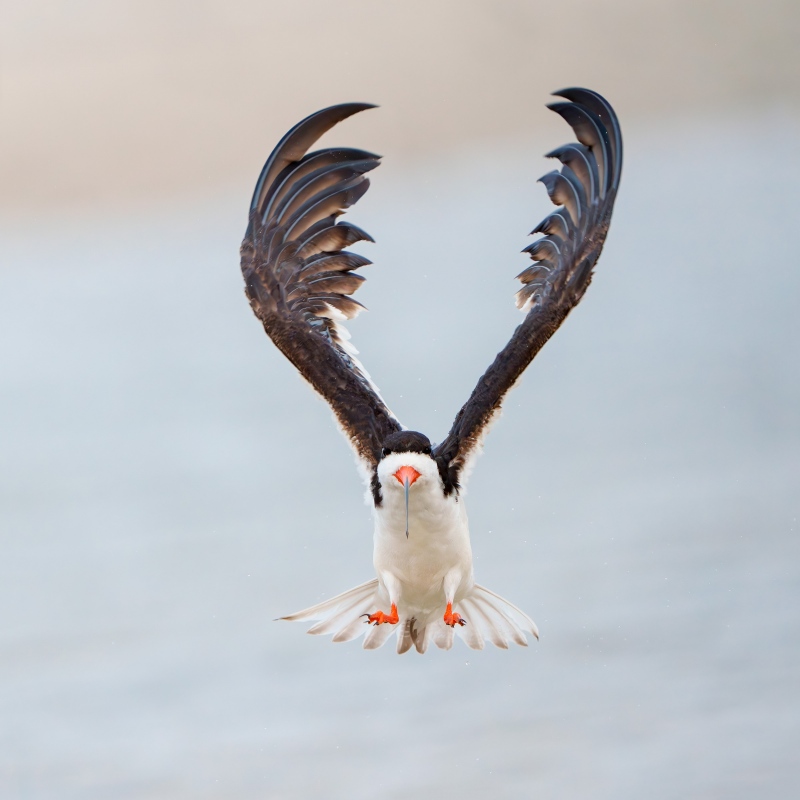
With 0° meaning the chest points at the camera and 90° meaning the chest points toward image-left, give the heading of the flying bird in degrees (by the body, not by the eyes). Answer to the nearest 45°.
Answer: approximately 0°
